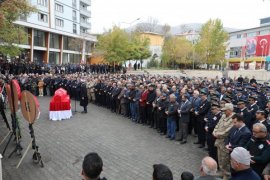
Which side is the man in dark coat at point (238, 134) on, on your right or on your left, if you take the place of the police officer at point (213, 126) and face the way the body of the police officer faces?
on your left

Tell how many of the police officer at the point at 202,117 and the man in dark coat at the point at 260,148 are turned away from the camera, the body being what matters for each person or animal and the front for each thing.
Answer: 0

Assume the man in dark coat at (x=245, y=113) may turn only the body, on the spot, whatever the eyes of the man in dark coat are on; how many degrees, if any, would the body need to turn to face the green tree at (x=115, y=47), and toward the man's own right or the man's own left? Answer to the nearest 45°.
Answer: approximately 90° to the man's own right

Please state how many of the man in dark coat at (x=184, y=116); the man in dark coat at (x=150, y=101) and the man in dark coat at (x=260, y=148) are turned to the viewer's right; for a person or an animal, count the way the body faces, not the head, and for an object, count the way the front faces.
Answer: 0

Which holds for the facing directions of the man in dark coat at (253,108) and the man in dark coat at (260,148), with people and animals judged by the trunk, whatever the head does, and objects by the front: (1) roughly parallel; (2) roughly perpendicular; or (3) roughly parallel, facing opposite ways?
roughly parallel

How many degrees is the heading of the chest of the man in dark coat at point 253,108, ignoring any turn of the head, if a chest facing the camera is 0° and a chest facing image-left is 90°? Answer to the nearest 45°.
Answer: approximately 45°

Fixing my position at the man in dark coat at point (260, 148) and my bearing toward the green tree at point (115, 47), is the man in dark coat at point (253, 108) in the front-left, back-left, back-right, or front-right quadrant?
front-right

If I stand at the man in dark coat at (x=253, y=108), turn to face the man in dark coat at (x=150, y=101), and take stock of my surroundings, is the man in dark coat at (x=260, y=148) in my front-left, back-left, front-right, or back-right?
back-left

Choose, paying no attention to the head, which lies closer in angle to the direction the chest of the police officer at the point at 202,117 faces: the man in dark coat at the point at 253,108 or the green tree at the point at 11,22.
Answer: the green tree

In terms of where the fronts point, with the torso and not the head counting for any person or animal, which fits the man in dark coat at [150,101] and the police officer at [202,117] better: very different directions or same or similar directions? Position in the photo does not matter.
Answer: same or similar directions

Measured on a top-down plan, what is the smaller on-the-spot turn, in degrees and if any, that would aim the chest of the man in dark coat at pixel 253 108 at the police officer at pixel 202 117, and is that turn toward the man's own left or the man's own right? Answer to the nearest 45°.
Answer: approximately 45° to the man's own right

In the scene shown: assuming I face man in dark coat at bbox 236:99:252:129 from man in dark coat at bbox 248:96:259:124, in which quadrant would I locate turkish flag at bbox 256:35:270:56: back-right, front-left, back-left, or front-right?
back-right

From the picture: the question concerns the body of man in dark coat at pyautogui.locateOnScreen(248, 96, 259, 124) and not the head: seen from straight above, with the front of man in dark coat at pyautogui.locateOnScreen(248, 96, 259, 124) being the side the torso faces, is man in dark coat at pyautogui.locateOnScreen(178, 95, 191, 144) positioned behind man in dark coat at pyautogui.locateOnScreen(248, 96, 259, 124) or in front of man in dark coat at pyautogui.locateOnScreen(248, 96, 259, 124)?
in front
